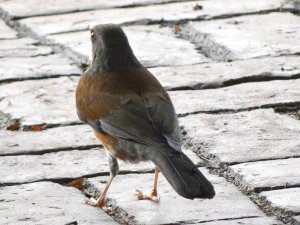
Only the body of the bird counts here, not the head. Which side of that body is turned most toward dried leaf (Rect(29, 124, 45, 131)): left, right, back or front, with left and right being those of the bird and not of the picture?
front

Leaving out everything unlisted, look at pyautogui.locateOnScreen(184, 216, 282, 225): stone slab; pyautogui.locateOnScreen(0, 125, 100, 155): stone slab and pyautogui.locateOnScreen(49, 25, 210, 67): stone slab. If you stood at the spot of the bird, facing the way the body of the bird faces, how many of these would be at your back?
1

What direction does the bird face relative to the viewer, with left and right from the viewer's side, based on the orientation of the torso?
facing away from the viewer and to the left of the viewer

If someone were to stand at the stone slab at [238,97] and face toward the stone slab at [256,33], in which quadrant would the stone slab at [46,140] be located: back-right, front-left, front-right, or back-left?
back-left

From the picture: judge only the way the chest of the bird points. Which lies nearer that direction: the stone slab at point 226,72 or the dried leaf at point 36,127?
the dried leaf

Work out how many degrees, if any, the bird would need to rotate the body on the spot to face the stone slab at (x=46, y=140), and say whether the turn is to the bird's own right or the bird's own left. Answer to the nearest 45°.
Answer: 0° — it already faces it

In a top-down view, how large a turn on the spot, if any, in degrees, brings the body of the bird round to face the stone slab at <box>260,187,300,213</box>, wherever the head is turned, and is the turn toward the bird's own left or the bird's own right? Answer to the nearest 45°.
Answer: approximately 135° to the bird's own right

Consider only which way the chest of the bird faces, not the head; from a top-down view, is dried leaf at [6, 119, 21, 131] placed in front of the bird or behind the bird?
in front

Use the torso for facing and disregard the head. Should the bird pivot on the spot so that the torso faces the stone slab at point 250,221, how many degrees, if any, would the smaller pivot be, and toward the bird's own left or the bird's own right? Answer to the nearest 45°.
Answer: approximately 180°
